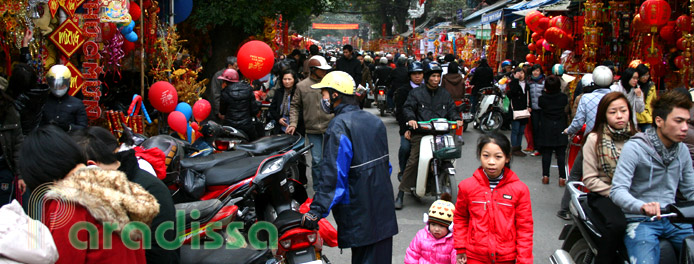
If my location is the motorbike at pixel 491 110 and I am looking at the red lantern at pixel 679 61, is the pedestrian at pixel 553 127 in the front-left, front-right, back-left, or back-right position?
front-right

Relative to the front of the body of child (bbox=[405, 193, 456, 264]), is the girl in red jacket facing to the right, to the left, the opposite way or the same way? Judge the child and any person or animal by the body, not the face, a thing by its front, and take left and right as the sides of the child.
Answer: the same way

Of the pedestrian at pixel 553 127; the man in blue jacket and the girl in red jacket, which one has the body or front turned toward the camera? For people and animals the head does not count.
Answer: the girl in red jacket

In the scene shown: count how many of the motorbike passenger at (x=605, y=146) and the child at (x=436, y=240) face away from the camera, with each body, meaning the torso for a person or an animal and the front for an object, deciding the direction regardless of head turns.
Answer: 0

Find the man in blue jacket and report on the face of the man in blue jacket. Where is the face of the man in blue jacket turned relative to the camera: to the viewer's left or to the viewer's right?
to the viewer's left

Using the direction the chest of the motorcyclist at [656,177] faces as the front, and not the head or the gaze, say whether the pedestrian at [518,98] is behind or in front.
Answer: behind

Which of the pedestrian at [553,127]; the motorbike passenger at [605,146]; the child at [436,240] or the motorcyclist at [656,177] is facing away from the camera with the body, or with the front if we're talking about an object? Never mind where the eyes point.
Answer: the pedestrian at [553,127]

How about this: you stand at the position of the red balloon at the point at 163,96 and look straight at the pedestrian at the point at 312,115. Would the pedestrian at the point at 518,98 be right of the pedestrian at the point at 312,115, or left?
left

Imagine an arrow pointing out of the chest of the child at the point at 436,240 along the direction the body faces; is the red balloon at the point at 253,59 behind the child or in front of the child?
behind

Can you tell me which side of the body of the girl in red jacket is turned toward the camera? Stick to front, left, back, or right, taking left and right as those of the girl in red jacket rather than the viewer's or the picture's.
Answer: front

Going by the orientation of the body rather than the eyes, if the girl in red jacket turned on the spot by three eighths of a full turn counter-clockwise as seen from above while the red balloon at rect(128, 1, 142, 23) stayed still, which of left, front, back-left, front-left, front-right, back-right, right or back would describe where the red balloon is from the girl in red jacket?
left

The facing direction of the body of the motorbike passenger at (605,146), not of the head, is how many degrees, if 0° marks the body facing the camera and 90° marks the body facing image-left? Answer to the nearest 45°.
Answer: approximately 315°

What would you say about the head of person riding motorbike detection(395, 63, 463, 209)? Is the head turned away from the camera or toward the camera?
toward the camera
